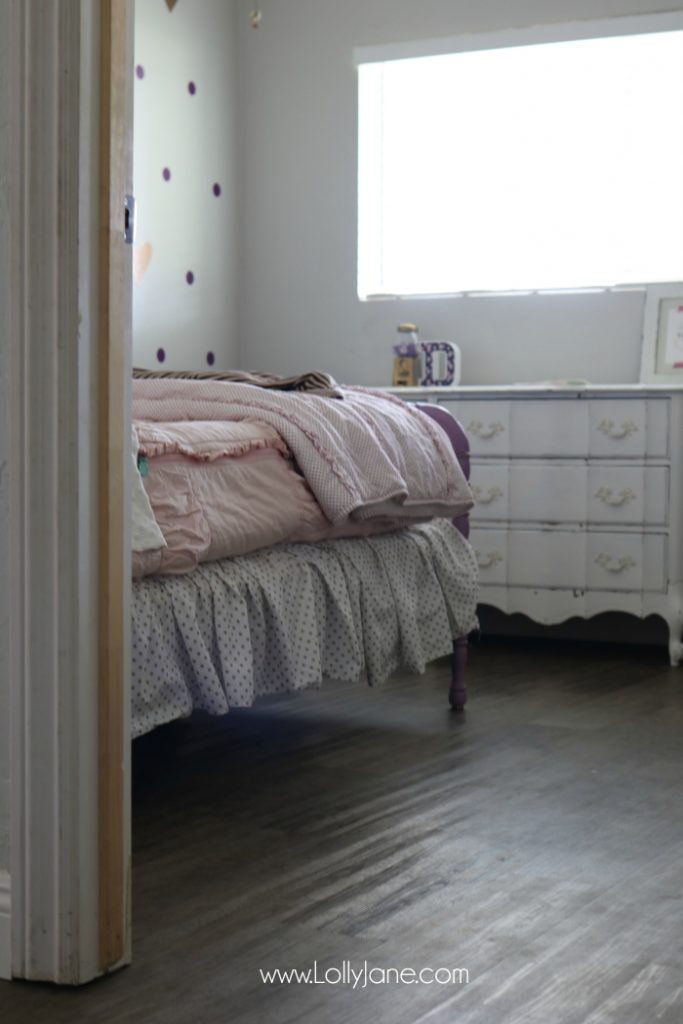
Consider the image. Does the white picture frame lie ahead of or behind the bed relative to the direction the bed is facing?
ahead

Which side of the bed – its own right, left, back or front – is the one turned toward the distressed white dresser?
front

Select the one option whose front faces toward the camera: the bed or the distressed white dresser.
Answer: the distressed white dresser

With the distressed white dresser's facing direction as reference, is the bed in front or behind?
in front

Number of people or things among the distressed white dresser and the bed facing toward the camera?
1

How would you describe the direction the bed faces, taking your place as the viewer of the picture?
facing away from the viewer and to the right of the viewer

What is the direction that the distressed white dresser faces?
toward the camera
